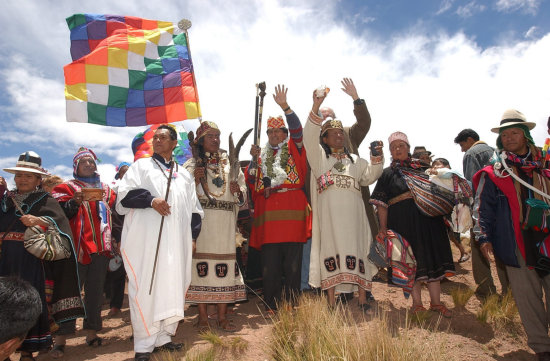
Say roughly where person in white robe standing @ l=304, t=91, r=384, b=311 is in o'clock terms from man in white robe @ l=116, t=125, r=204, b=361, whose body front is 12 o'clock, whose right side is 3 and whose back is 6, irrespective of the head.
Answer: The person in white robe standing is roughly at 10 o'clock from the man in white robe.

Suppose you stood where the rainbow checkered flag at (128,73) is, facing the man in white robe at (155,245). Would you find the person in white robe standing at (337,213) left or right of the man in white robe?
left

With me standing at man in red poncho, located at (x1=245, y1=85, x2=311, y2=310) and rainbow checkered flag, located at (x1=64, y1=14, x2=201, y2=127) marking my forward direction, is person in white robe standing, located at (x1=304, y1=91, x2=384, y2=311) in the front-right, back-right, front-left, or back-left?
back-right

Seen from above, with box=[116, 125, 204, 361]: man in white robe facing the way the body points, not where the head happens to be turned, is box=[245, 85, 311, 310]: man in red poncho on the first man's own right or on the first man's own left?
on the first man's own left

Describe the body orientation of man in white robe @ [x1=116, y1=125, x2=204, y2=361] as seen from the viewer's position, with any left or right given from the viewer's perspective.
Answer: facing the viewer and to the right of the viewer

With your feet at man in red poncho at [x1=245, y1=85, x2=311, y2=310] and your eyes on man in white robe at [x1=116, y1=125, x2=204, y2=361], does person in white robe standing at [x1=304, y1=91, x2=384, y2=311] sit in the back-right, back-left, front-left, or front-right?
back-left

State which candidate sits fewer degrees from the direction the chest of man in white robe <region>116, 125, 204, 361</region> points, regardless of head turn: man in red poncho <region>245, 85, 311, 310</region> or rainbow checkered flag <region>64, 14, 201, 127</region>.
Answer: the man in red poncho

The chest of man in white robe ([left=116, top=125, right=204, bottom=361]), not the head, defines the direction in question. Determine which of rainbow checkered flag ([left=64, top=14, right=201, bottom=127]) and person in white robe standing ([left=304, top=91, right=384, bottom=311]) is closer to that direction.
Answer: the person in white robe standing
